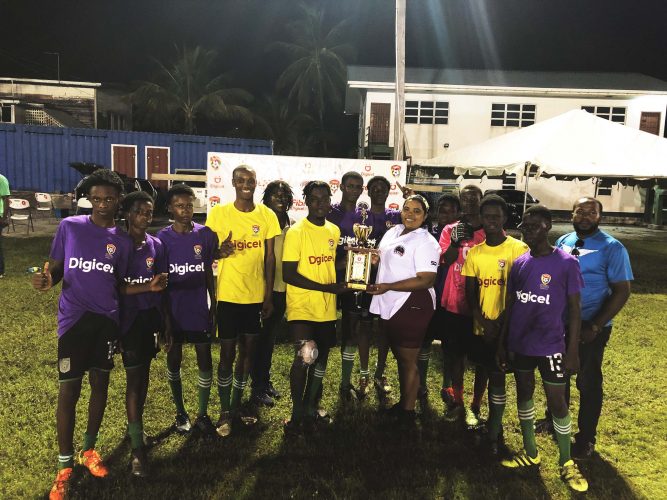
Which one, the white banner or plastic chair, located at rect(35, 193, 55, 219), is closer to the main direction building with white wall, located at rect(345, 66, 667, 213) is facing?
the white banner

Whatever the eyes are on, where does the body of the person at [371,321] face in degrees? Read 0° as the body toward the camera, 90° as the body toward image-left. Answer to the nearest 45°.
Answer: approximately 0°

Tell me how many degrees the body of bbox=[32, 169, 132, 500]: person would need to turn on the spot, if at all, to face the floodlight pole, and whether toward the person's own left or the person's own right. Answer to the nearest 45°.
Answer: approximately 135° to the person's own left

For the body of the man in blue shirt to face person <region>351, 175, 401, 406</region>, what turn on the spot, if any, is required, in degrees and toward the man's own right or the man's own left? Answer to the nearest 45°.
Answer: approximately 45° to the man's own right

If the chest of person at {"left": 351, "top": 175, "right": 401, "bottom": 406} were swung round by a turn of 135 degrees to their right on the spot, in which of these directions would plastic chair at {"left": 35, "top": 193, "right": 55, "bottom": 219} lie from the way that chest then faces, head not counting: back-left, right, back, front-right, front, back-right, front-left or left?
front

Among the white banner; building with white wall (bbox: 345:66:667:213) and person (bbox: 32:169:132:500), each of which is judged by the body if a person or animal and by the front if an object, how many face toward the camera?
3

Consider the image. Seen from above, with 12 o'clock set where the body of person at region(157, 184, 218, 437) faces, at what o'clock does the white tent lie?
The white tent is roughly at 8 o'clock from the person.

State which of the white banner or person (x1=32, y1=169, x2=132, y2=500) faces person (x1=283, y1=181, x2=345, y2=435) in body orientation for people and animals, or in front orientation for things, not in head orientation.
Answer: the white banner

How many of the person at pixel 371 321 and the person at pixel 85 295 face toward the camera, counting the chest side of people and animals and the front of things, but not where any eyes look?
2
